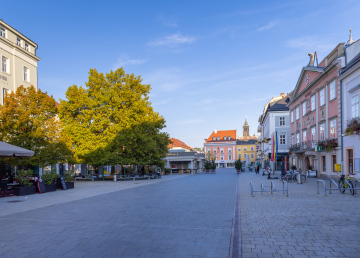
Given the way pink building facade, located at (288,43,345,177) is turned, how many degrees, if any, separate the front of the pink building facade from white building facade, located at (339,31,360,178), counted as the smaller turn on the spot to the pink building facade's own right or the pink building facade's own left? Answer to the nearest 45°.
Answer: approximately 45° to the pink building facade's own left

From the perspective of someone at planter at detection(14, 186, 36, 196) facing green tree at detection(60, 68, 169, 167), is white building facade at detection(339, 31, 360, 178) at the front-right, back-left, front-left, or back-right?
front-right

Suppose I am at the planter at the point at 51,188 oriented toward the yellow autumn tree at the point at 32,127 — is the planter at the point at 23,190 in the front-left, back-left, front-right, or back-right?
back-left

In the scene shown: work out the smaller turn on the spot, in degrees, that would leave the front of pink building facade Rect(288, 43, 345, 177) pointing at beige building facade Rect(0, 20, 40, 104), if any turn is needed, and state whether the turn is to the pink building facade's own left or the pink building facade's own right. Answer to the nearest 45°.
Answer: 0° — it already faces it

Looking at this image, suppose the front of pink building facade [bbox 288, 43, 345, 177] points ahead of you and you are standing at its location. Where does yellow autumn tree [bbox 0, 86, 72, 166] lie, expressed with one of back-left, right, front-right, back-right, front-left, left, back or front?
front

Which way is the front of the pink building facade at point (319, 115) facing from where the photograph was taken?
facing the viewer and to the left of the viewer

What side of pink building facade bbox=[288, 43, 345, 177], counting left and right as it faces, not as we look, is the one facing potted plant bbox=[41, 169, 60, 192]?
front

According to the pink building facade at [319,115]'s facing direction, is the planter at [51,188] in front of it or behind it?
in front

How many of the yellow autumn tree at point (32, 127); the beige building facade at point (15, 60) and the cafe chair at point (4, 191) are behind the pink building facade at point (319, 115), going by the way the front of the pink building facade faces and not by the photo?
0
